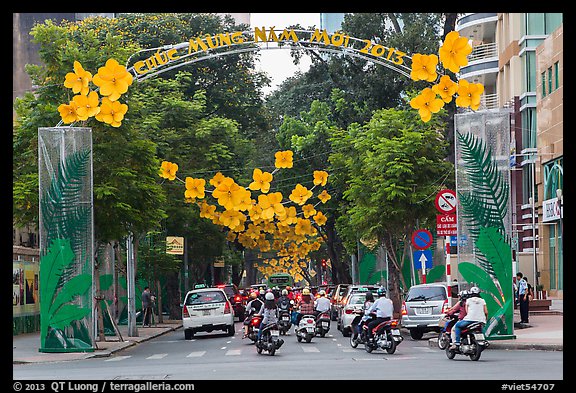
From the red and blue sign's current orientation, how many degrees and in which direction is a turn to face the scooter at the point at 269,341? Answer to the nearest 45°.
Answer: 0° — it already faces it

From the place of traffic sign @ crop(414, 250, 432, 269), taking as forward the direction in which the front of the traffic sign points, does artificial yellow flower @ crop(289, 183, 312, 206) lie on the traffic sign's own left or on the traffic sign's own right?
on the traffic sign's own right

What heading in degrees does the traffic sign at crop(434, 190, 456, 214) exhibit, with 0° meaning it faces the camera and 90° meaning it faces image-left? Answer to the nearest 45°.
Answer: approximately 0°

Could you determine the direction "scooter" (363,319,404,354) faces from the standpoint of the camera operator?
facing away from the viewer and to the left of the viewer
